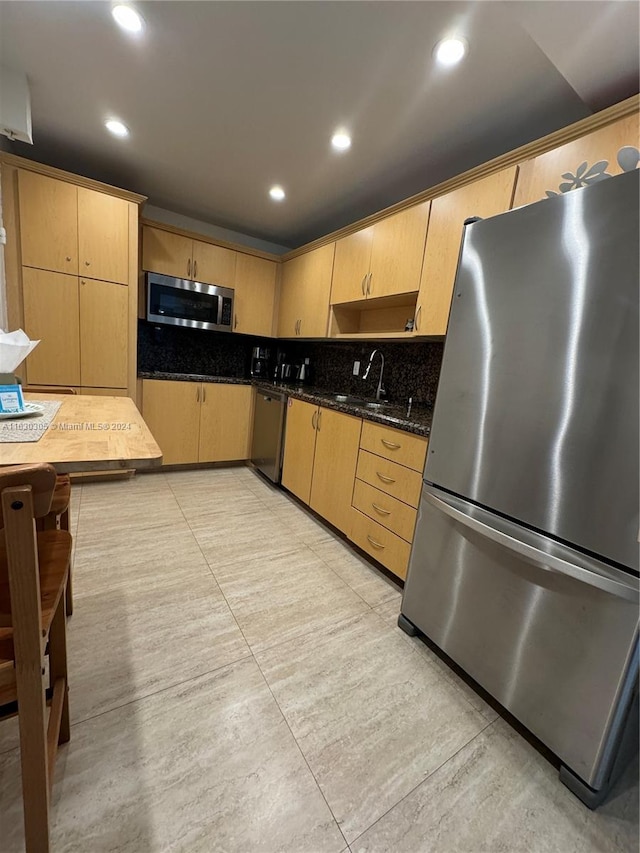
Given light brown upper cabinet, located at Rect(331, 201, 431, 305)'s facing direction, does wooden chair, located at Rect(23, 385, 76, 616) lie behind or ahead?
ahead

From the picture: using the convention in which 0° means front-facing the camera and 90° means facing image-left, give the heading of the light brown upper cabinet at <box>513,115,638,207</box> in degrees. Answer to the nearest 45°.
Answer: approximately 45°

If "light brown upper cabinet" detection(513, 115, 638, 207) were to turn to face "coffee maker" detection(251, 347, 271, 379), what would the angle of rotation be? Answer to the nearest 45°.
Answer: approximately 90° to its right

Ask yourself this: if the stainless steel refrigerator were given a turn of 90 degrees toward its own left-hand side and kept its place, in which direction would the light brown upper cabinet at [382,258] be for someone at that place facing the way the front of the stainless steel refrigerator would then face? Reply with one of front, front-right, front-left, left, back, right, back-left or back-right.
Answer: back

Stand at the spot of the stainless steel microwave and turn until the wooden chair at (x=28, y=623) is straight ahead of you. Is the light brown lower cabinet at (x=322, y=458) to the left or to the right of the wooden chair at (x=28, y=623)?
left

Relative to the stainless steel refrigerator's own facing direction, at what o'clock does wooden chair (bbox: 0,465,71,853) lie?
The wooden chair is roughly at 12 o'clock from the stainless steel refrigerator.

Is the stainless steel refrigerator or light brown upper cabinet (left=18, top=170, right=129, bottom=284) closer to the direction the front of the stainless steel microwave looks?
the stainless steel refrigerator

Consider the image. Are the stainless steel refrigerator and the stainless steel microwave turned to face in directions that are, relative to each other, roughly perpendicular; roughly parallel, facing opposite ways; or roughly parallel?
roughly perpendicular
